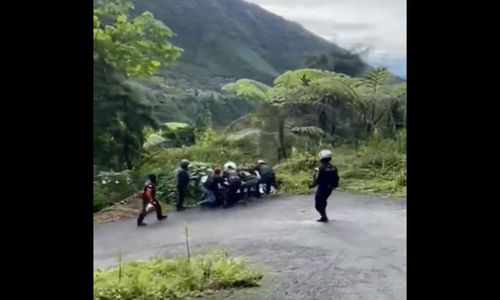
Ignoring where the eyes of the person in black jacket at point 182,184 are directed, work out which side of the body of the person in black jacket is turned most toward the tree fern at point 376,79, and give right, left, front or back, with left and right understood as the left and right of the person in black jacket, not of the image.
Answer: front
